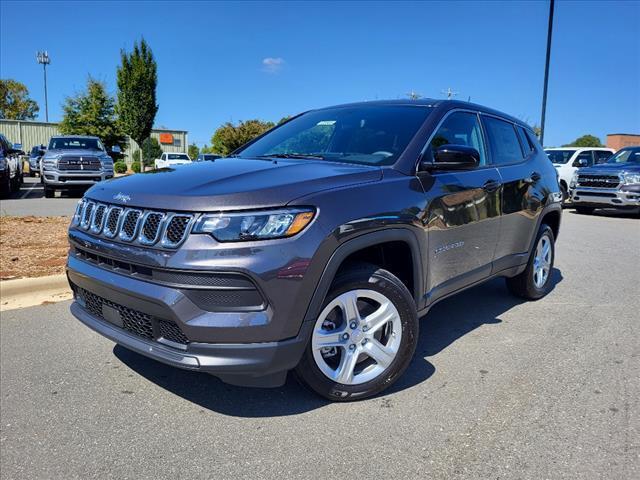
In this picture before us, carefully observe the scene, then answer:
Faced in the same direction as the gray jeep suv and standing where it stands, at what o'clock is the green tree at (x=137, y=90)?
The green tree is roughly at 4 o'clock from the gray jeep suv.

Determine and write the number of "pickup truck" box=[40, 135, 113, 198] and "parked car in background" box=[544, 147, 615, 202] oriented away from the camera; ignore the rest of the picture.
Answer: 0

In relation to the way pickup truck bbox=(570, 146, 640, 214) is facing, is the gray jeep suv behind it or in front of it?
in front

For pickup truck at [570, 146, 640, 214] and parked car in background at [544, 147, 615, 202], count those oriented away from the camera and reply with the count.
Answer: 0

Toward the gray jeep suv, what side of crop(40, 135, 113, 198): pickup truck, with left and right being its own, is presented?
front

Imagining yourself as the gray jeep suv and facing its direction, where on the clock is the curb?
The curb is roughly at 3 o'clock from the gray jeep suv.

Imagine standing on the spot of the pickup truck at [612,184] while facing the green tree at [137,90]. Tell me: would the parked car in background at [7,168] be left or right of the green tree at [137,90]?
left

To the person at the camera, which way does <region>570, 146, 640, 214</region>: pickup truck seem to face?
facing the viewer and to the left of the viewer

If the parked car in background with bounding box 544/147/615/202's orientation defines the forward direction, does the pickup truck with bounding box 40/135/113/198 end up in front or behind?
in front

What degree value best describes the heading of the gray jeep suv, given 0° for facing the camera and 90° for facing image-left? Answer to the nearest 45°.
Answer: approximately 45°

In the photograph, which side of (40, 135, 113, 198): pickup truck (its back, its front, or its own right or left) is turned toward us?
front

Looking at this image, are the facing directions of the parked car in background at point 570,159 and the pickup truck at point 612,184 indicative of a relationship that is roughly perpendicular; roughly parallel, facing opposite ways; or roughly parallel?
roughly parallel

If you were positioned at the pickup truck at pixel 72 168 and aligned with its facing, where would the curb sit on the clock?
The curb is roughly at 12 o'clock from the pickup truck.

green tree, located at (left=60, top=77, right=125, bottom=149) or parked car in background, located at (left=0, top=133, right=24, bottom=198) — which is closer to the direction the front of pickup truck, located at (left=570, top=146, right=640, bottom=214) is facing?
the parked car in background
